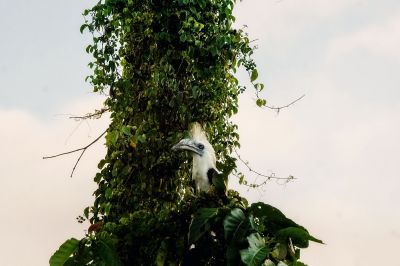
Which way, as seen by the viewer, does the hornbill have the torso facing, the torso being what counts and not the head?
to the viewer's left
